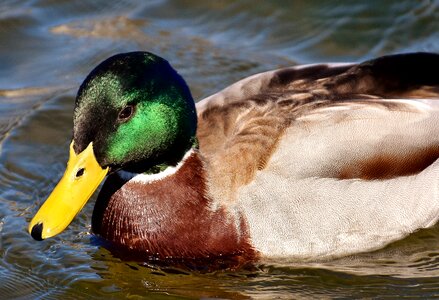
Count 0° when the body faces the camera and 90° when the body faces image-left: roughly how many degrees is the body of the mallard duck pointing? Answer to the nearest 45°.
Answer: approximately 90°
